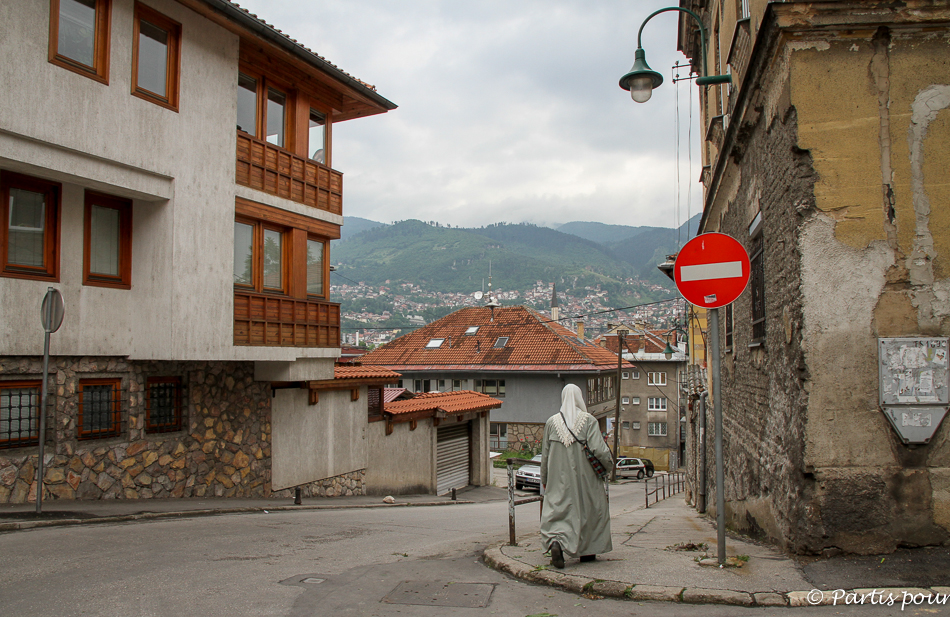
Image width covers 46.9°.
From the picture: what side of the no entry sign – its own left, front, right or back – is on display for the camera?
front

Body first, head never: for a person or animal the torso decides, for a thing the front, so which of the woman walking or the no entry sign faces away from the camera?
the woman walking

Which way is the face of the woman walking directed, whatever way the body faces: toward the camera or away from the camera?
away from the camera

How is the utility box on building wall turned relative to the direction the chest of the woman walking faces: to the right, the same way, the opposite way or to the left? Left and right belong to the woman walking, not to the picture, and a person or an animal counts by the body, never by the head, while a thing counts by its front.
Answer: the opposite way

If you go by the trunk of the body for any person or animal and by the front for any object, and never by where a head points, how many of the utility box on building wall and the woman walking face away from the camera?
1

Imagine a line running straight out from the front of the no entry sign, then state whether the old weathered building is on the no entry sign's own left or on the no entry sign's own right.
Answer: on the no entry sign's own left

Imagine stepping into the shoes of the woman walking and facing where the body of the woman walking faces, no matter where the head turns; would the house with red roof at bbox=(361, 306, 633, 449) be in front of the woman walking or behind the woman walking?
in front

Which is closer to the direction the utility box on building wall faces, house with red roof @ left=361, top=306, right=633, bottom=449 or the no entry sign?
the no entry sign

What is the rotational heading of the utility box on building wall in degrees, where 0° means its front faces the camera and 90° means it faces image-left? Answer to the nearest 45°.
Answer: approximately 0°

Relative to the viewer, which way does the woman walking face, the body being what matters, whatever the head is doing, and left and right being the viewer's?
facing away from the viewer

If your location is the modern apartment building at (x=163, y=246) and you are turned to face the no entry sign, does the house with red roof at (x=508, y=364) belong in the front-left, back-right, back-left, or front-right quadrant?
back-left

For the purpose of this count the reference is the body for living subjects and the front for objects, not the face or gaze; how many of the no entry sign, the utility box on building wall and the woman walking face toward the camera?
2

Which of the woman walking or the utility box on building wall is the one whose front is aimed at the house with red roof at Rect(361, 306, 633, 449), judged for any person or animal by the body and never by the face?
the woman walking

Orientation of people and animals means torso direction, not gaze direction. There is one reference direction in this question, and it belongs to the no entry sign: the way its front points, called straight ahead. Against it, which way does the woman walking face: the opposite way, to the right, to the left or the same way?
the opposite way
